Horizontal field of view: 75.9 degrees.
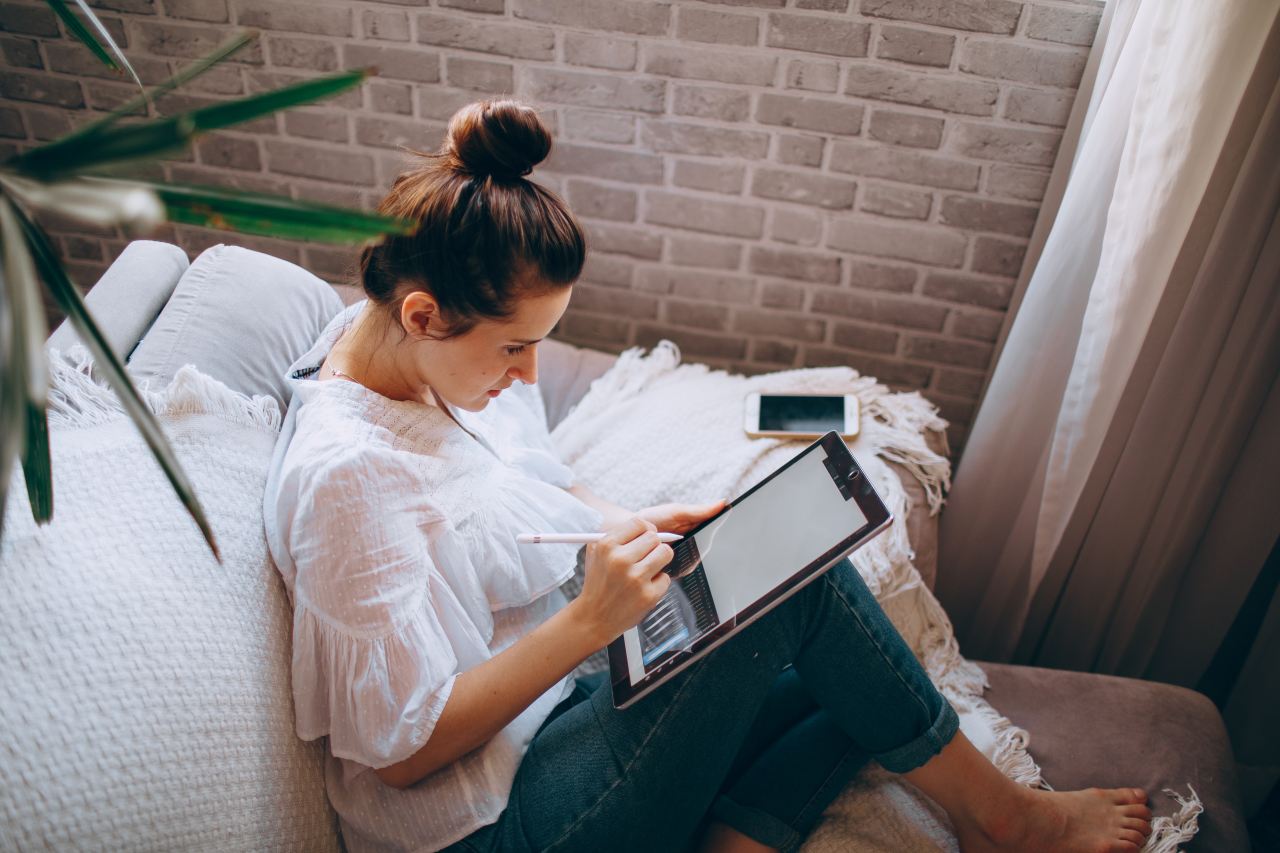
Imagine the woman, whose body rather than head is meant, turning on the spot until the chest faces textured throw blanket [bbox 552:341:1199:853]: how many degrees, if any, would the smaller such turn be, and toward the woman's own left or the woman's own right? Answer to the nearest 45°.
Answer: approximately 45° to the woman's own left

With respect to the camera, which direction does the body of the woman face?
to the viewer's right

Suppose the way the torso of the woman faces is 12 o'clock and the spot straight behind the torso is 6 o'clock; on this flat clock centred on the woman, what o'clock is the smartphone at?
The smartphone is roughly at 10 o'clock from the woman.

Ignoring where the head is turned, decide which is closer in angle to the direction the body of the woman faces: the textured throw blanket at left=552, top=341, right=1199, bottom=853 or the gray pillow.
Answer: the textured throw blanket

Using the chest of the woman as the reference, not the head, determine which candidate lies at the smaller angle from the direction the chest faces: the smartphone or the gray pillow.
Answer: the smartphone

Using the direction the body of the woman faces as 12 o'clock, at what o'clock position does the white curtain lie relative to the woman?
The white curtain is roughly at 11 o'clock from the woman.

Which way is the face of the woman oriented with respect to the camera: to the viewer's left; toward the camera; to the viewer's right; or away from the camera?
to the viewer's right
